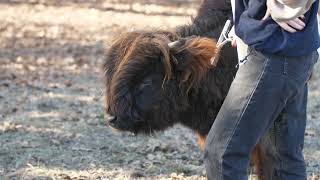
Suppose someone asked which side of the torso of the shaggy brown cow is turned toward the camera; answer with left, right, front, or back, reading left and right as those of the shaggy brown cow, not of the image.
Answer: left

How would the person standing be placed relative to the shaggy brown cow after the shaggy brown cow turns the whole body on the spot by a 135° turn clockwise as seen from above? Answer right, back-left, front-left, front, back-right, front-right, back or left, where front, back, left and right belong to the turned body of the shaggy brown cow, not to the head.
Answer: right
